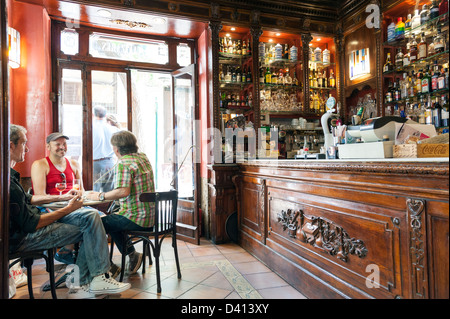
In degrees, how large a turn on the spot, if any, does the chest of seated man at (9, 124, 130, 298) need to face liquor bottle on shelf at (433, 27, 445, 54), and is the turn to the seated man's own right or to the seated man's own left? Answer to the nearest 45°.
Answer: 0° — they already face it

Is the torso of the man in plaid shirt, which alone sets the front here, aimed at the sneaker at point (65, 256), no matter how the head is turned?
yes

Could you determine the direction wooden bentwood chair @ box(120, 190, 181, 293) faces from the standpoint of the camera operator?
facing away from the viewer and to the left of the viewer

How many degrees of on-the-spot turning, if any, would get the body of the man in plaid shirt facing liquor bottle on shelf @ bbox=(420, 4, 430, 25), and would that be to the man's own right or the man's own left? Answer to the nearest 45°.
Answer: approximately 135° to the man's own right

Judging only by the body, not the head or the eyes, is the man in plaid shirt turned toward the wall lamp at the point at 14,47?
yes

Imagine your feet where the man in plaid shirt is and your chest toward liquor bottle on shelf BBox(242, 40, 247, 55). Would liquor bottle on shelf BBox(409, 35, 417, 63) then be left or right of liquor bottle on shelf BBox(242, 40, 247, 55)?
right

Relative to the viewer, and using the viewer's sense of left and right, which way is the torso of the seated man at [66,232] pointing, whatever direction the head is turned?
facing to the right of the viewer

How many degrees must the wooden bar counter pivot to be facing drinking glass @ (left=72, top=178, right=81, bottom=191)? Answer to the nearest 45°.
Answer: approximately 45° to its right

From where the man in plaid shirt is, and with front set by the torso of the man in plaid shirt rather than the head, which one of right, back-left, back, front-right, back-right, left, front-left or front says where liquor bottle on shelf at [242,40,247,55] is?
right

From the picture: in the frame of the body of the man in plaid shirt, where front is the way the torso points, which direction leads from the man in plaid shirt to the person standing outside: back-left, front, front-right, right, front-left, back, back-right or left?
front-right

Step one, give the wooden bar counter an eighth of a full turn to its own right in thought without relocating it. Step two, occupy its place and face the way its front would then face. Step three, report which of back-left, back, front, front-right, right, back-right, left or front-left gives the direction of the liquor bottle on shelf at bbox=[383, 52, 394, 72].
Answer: right

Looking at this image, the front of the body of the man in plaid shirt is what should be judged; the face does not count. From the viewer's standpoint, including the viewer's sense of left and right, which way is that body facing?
facing away from the viewer and to the left of the viewer
